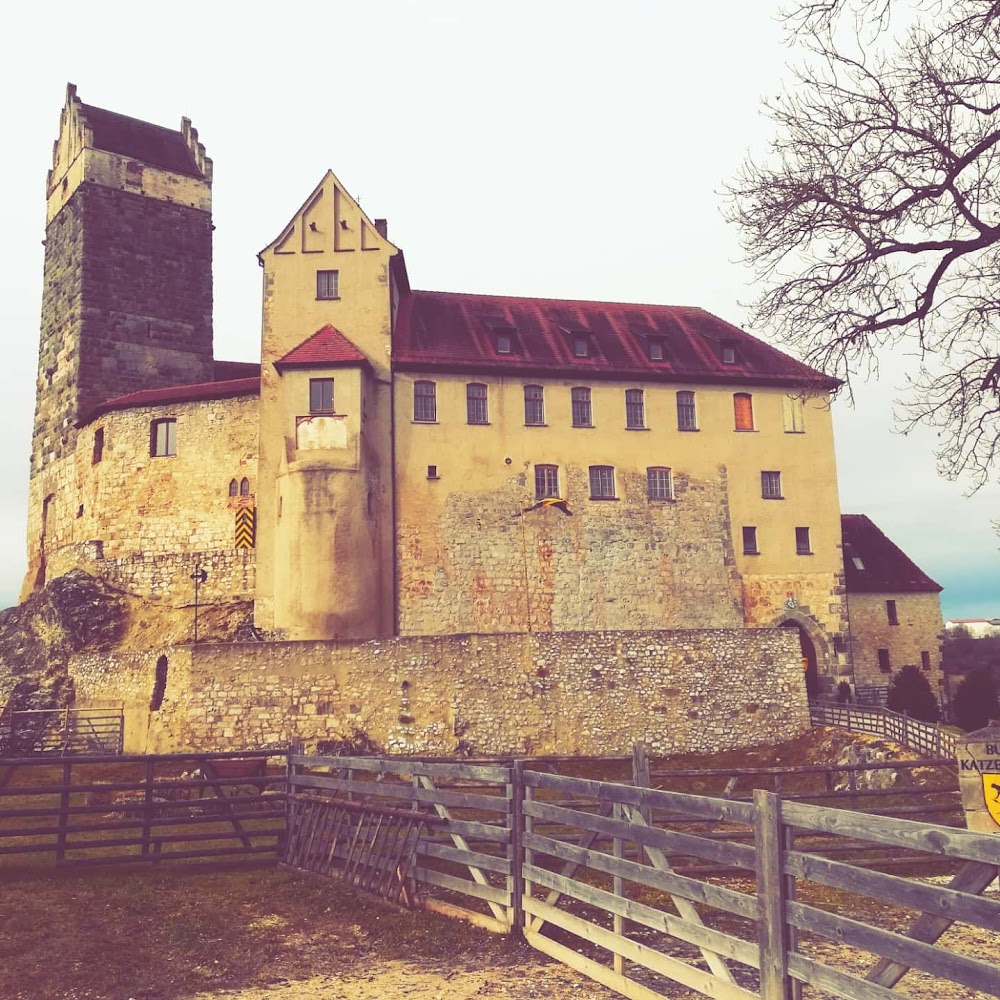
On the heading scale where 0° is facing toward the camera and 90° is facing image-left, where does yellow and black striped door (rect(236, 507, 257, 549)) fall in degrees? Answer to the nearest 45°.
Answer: approximately 0°

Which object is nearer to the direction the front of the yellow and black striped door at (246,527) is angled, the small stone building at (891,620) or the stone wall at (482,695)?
the stone wall

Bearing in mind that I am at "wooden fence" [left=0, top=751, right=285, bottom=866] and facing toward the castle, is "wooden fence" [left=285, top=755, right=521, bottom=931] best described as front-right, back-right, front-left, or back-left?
back-right

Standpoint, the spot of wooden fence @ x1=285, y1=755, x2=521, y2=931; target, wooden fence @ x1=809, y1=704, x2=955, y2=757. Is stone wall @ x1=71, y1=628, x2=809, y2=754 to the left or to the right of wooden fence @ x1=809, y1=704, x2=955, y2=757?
left
